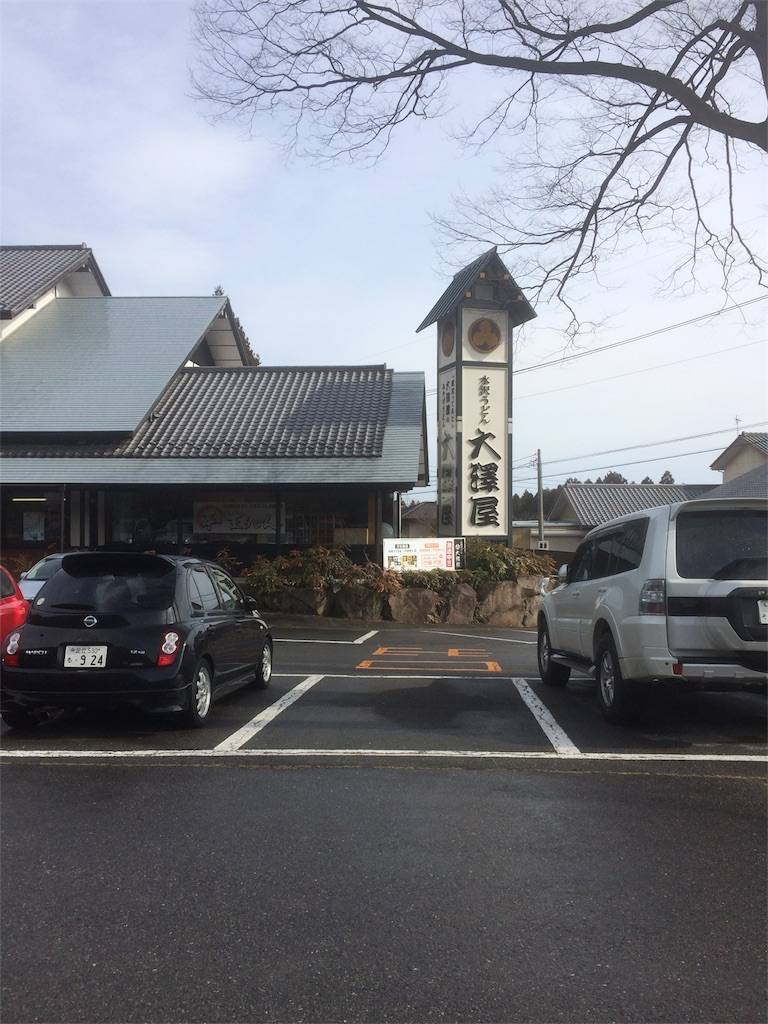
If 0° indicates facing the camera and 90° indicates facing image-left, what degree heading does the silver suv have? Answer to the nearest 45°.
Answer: approximately 135°

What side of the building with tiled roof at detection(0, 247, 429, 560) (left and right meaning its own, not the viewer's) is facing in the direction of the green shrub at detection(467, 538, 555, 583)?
left

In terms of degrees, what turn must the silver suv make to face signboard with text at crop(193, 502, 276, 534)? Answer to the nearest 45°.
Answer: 0° — it already faces it

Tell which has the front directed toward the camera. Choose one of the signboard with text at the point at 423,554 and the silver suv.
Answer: the signboard with text

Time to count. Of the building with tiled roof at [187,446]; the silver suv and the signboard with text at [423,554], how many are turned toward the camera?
2

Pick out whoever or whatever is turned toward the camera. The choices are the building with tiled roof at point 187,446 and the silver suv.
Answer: the building with tiled roof

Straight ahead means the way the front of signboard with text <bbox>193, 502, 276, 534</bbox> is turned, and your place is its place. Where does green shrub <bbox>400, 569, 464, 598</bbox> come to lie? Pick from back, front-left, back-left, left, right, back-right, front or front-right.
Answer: front-left

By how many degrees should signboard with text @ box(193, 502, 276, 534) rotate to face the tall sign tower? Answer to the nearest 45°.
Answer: approximately 90° to its left

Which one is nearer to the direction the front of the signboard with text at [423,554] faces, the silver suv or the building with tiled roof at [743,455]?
the silver suv

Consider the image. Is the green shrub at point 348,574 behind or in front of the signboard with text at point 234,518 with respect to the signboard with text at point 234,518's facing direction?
in front

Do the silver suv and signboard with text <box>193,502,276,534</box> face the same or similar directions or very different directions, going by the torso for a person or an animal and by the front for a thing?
very different directions

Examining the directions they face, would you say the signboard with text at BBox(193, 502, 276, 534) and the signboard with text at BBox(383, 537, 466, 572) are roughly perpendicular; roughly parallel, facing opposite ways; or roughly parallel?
roughly parallel

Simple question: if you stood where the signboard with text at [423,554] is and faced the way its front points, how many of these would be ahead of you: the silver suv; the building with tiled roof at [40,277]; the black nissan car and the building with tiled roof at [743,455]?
2

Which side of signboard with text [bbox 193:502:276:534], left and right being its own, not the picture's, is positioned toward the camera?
front

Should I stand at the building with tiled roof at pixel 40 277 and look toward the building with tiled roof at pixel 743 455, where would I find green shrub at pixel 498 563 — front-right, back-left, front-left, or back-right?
front-right

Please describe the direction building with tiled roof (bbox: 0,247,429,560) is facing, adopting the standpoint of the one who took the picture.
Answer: facing the viewer

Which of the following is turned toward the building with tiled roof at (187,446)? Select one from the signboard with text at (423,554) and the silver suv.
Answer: the silver suv
